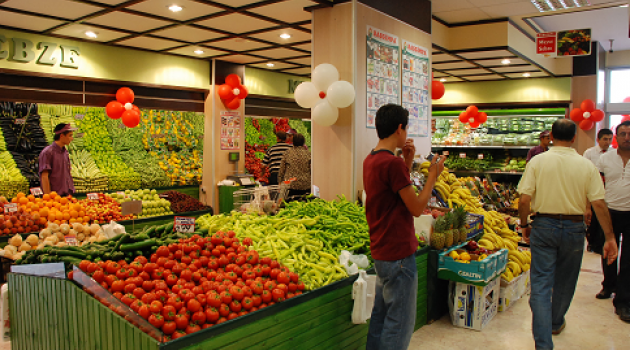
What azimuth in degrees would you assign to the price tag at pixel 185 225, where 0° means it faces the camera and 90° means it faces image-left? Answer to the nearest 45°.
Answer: approximately 0°

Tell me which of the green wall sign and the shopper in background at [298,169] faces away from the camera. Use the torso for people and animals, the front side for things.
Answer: the shopper in background

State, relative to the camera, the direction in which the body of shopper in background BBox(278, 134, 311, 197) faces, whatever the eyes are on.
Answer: away from the camera

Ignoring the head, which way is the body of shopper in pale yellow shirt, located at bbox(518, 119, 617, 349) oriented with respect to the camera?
away from the camera

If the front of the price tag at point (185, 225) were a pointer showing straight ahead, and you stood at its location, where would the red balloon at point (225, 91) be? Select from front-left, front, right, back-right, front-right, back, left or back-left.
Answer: back

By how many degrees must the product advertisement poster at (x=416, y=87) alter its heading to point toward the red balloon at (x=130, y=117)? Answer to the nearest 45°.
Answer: approximately 135° to its right

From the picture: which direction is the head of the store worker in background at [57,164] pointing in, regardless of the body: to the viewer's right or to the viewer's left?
to the viewer's right

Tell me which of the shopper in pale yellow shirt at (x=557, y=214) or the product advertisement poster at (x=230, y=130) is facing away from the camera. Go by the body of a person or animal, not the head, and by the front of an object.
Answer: the shopper in pale yellow shirt

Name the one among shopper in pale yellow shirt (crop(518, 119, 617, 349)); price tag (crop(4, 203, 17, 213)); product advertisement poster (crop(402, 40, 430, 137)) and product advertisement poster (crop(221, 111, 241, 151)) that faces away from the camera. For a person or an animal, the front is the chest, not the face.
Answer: the shopper in pale yellow shirt
